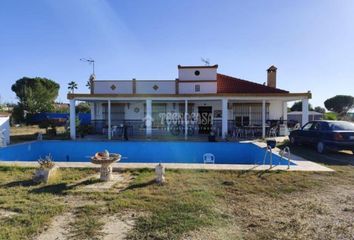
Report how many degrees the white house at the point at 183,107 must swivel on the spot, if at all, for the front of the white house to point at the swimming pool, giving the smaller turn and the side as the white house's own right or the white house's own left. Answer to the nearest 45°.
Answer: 0° — it already faces it

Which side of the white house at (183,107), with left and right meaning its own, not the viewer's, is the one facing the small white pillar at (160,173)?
front

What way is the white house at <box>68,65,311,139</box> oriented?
toward the camera

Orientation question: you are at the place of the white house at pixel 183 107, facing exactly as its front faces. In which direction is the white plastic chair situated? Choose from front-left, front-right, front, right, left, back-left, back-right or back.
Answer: front

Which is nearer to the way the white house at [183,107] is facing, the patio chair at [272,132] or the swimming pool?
the swimming pool

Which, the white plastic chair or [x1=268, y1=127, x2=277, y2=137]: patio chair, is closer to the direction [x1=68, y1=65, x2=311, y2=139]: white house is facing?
the white plastic chair
